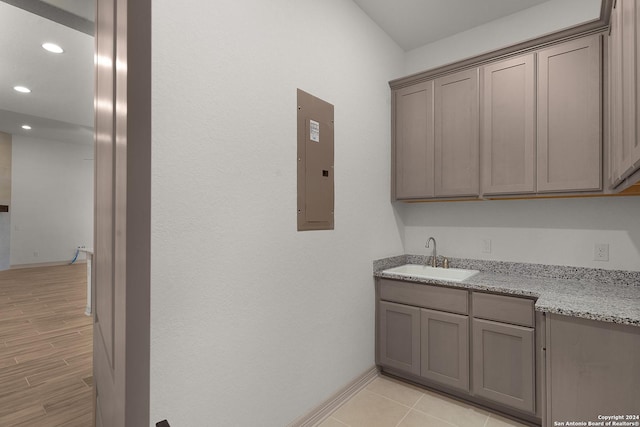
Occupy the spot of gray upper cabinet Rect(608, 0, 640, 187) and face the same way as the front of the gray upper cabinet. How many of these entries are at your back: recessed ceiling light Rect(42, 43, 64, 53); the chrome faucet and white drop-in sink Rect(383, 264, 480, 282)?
0

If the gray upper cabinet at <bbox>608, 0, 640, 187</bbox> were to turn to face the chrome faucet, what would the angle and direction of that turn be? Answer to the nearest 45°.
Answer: approximately 45° to its right

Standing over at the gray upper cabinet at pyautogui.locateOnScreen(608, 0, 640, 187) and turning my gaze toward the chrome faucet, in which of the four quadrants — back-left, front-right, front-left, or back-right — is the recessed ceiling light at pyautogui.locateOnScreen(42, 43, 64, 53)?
front-left

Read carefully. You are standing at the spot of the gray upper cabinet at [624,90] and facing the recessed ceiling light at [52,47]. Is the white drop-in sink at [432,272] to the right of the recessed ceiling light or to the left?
right

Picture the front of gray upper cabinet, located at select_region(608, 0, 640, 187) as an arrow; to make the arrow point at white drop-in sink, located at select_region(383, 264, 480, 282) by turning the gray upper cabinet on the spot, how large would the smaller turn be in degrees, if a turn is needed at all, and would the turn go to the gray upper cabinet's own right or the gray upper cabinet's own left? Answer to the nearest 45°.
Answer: approximately 45° to the gray upper cabinet's own right

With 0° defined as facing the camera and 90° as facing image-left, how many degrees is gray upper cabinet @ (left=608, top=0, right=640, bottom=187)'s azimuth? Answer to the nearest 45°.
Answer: approximately 90°
